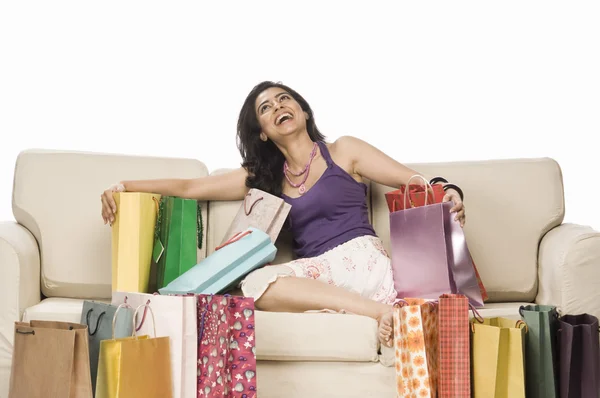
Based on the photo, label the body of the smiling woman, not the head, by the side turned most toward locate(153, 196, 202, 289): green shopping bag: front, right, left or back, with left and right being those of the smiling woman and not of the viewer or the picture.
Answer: right

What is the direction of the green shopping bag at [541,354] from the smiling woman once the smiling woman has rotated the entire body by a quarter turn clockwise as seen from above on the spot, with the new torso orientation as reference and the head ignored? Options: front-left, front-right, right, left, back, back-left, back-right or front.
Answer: back-left

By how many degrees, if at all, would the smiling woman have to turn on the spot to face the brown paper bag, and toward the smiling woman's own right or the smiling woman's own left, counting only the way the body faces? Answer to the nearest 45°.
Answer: approximately 45° to the smiling woman's own right

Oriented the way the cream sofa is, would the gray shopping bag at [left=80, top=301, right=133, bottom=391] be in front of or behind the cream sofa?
in front

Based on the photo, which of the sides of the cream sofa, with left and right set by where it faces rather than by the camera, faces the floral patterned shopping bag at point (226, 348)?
front

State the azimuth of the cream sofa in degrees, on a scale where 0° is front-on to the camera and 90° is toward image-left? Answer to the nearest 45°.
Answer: approximately 0°

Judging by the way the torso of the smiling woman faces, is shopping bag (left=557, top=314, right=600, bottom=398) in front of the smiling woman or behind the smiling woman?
in front

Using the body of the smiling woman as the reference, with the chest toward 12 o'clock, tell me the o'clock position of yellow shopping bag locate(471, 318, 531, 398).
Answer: The yellow shopping bag is roughly at 11 o'clock from the smiling woman.

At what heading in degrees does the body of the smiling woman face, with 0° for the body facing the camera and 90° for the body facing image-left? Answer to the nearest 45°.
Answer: approximately 0°
